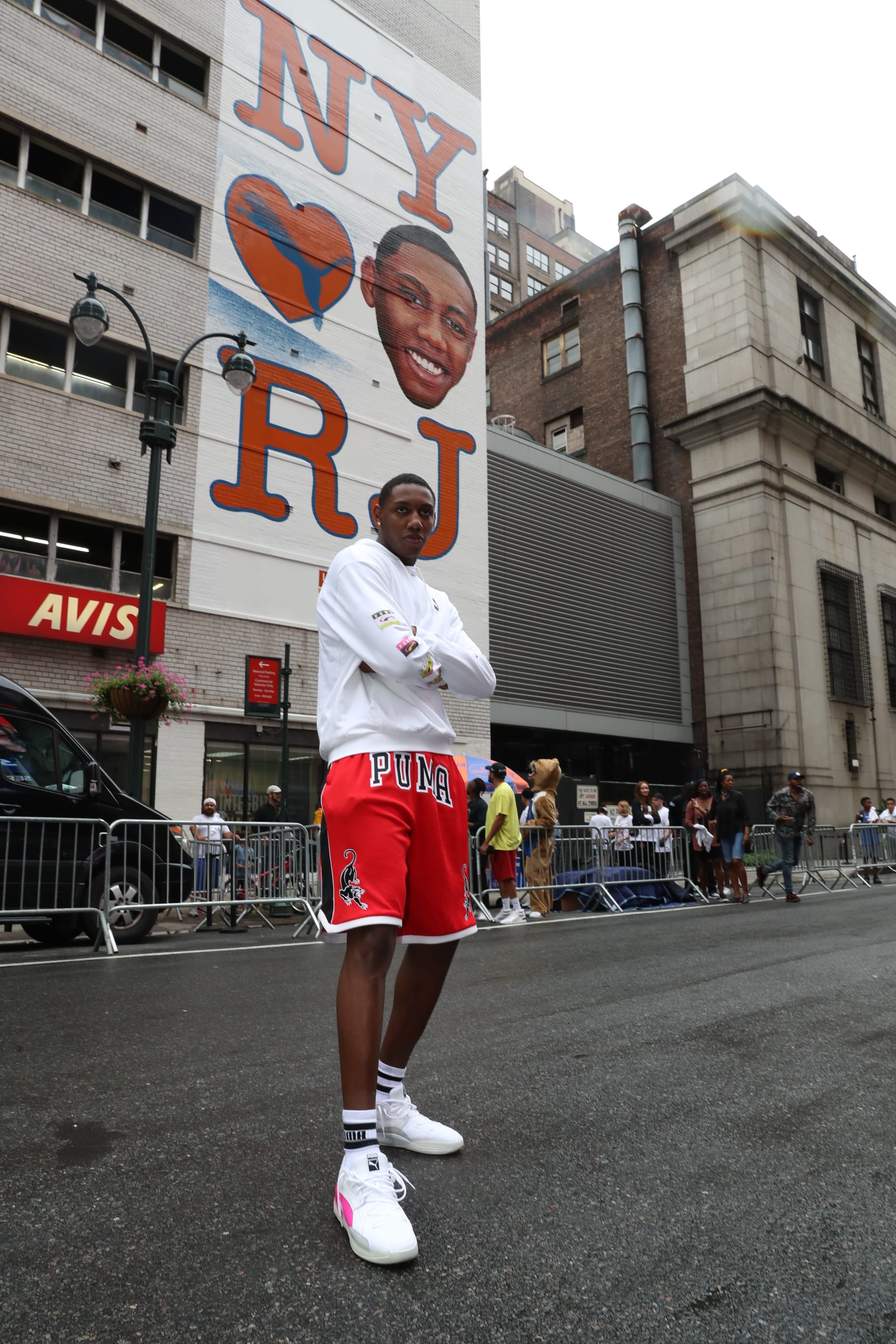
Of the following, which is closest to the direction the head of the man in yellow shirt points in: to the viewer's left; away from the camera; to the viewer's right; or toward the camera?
to the viewer's left

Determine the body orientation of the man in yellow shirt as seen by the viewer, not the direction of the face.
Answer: to the viewer's left

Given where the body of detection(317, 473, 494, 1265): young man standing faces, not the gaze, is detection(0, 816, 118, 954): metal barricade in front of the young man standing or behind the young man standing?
behind

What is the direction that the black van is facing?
to the viewer's right

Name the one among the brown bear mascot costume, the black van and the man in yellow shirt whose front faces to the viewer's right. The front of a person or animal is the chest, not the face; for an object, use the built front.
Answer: the black van

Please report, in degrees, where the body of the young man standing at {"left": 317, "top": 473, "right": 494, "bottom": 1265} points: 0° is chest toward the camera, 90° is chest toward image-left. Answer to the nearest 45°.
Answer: approximately 315°
